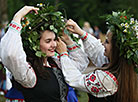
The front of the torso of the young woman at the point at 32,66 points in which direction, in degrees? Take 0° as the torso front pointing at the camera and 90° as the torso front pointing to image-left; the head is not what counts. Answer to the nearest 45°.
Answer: approximately 315°

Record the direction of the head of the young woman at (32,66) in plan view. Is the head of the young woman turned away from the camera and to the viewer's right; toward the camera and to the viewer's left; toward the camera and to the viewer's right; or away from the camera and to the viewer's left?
toward the camera and to the viewer's right

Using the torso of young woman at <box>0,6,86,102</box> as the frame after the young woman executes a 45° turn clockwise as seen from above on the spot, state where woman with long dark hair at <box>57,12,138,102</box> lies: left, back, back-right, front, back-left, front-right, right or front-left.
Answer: left

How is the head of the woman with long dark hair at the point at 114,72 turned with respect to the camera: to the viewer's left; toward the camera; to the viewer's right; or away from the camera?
to the viewer's left
